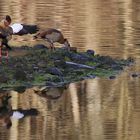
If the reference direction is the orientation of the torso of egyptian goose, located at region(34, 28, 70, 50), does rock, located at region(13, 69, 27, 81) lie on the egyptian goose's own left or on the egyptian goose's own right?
on the egyptian goose's own right

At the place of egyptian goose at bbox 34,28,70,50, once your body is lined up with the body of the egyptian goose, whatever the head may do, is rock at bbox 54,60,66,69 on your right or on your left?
on your right

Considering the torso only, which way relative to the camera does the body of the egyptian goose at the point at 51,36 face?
to the viewer's right

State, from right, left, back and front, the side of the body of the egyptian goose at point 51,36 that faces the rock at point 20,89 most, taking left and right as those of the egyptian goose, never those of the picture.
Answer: right
